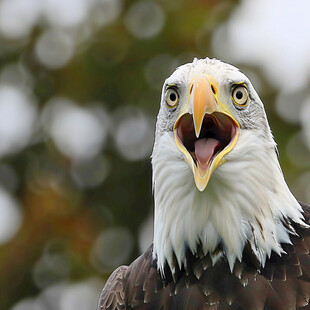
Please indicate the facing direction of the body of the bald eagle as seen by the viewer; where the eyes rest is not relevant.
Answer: toward the camera
